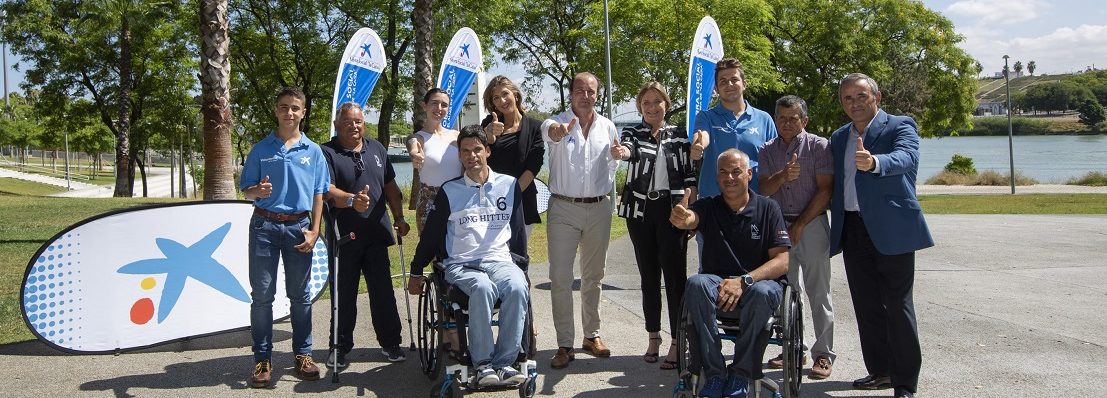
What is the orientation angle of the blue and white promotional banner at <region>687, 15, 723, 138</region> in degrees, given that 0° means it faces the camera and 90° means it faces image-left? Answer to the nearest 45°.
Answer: approximately 0°

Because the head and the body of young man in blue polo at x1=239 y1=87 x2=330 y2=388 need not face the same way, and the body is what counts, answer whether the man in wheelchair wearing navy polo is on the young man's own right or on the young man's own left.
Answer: on the young man's own left

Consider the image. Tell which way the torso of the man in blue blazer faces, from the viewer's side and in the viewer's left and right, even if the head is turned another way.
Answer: facing the viewer and to the left of the viewer

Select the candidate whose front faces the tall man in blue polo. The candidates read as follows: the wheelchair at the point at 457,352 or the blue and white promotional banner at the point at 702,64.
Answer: the blue and white promotional banner

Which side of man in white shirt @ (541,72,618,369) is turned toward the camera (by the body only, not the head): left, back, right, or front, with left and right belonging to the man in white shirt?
front

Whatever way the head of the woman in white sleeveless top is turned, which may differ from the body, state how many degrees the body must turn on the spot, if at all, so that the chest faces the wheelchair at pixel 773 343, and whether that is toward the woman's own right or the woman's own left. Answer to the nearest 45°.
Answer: approximately 45° to the woman's own left

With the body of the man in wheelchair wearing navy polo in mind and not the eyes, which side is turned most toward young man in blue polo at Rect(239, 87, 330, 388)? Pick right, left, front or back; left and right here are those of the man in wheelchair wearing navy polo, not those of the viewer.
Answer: right

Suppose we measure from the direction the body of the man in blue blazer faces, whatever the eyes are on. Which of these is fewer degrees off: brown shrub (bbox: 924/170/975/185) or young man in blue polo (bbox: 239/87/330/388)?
the young man in blue polo

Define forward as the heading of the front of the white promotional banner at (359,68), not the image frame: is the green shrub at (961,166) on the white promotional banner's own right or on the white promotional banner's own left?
on the white promotional banner's own left

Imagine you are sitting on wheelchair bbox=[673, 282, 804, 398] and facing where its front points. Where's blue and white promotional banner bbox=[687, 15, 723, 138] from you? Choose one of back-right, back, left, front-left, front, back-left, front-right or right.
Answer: back

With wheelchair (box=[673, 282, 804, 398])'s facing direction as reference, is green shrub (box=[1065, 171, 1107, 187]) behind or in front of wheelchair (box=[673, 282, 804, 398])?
behind
